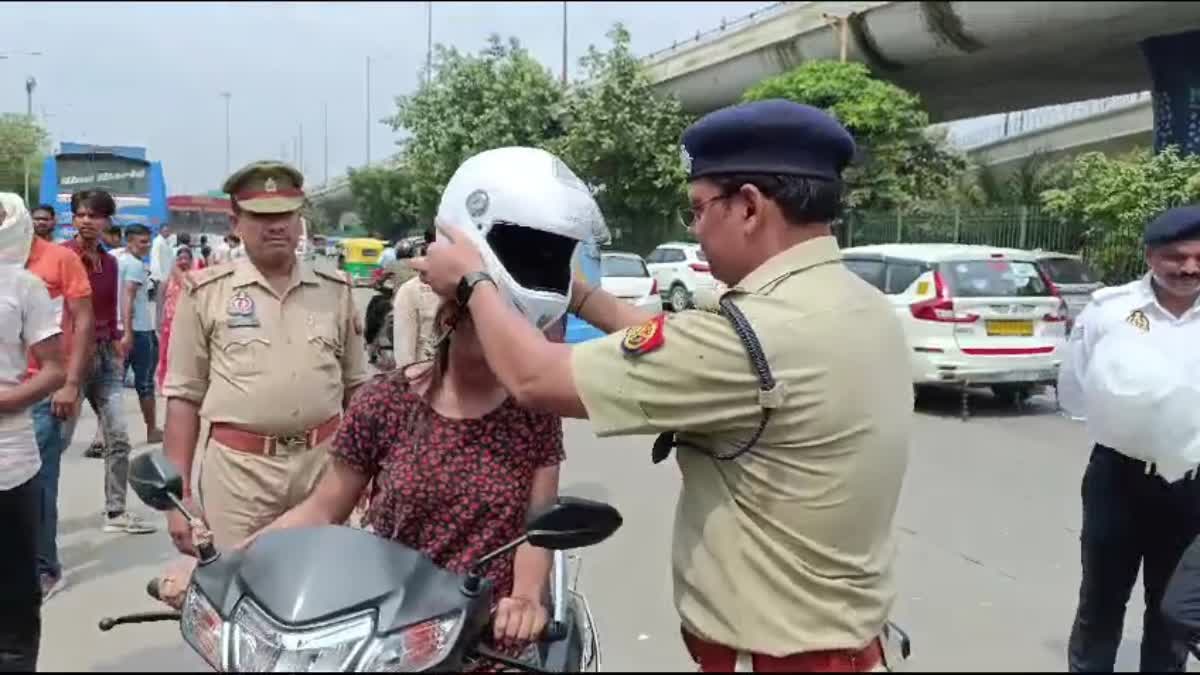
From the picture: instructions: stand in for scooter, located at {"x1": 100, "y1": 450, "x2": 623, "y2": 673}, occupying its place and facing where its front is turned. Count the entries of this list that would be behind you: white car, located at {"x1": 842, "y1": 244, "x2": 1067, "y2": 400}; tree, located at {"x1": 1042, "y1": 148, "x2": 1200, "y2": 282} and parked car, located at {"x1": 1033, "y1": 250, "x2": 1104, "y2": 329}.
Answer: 3

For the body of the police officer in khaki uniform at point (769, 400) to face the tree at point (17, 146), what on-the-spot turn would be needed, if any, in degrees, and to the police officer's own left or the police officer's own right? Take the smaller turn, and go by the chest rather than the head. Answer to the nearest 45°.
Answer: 0° — they already face it

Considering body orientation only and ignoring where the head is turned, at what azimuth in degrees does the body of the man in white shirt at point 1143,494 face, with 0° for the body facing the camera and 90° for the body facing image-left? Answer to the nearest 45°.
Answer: approximately 0°

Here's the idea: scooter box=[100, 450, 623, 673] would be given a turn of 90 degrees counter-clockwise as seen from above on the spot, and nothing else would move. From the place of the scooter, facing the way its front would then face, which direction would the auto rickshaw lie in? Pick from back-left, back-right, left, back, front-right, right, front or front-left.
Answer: back-left

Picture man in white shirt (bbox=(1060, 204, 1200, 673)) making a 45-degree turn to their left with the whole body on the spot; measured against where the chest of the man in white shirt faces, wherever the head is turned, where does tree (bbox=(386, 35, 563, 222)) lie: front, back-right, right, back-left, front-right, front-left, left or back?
back

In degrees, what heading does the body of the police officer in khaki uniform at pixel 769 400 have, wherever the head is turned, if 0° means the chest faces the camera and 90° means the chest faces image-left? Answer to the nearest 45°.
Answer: approximately 135°

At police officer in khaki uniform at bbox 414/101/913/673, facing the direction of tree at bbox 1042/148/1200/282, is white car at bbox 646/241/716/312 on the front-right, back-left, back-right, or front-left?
front-left

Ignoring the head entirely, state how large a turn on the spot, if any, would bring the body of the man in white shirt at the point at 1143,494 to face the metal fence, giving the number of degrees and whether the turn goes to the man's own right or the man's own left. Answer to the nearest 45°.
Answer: approximately 180°

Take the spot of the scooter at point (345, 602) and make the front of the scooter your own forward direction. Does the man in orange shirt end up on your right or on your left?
on your right

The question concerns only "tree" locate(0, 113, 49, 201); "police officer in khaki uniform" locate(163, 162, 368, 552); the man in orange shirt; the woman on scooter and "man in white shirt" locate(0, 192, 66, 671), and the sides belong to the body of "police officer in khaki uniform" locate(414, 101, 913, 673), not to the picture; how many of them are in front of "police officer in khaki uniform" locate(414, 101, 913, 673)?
5

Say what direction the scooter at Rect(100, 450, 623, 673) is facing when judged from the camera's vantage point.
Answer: facing the viewer and to the left of the viewer

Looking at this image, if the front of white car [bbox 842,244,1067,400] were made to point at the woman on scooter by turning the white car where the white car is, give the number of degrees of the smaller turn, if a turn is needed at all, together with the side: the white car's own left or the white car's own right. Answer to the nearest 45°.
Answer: approximately 135° to the white car's own left
